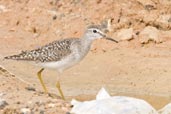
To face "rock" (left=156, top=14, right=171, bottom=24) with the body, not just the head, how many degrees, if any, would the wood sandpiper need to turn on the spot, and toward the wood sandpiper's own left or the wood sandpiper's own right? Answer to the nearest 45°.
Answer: approximately 45° to the wood sandpiper's own left

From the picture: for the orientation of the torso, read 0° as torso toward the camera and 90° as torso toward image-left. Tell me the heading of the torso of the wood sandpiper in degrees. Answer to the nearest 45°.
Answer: approximately 270°
